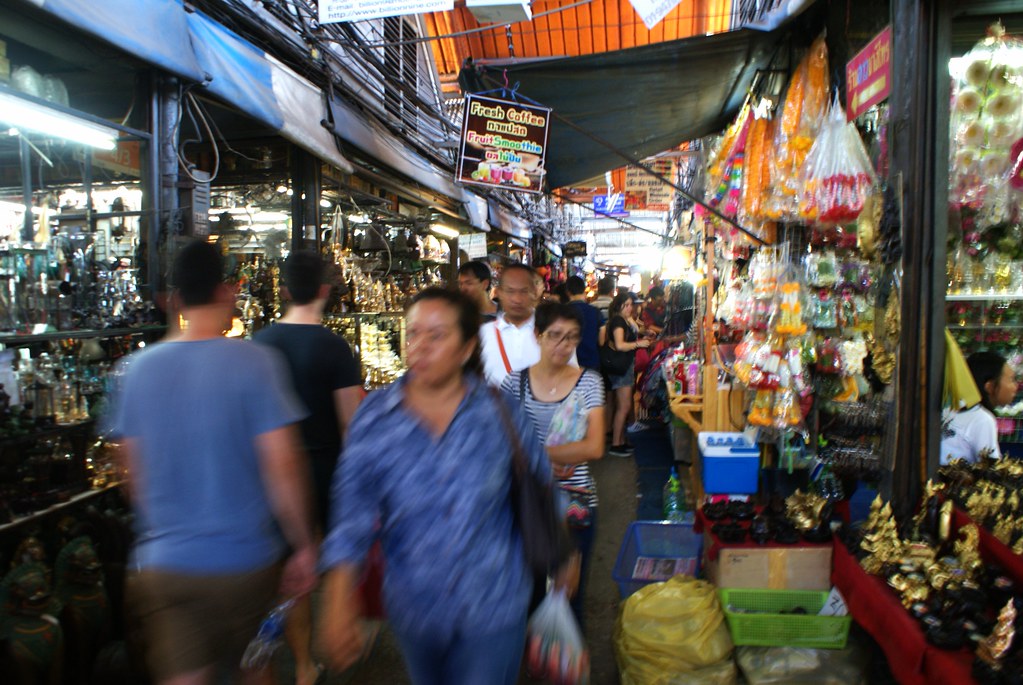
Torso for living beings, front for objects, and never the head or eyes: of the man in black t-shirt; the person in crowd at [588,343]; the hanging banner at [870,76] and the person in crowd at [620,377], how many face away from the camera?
2

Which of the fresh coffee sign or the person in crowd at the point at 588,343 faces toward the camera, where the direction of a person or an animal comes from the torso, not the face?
the fresh coffee sign

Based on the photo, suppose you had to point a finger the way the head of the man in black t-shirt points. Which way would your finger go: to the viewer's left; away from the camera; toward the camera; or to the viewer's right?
away from the camera

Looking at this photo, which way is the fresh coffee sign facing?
toward the camera

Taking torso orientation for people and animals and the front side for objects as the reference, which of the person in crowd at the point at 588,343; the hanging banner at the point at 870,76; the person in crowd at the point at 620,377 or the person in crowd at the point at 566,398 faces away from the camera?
the person in crowd at the point at 588,343

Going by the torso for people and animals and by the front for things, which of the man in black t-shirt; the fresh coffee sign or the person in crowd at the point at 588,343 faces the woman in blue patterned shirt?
the fresh coffee sign

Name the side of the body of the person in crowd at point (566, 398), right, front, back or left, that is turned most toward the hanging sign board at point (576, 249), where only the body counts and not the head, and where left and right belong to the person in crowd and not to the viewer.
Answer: back

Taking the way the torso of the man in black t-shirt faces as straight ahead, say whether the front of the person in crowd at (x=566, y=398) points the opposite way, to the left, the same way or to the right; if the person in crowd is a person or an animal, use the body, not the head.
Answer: the opposite way

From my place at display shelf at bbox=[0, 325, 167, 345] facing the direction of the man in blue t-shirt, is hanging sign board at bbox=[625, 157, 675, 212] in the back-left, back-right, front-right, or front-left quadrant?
back-left

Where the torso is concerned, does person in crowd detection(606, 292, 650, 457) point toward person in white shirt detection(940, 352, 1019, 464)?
no

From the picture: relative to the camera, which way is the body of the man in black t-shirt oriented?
away from the camera

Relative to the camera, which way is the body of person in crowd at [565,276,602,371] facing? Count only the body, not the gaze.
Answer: away from the camera

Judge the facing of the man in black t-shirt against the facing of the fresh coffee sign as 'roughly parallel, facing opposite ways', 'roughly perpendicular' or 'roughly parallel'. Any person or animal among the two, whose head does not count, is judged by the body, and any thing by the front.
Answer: roughly parallel, facing opposite ways

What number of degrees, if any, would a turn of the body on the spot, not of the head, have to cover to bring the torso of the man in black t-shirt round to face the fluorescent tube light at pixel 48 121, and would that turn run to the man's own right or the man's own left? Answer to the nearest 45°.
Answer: approximately 45° to the man's own left

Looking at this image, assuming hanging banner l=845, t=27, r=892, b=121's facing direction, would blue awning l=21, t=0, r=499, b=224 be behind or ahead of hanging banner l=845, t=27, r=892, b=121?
ahead

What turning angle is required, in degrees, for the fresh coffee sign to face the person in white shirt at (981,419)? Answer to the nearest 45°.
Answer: approximately 45° to its left
